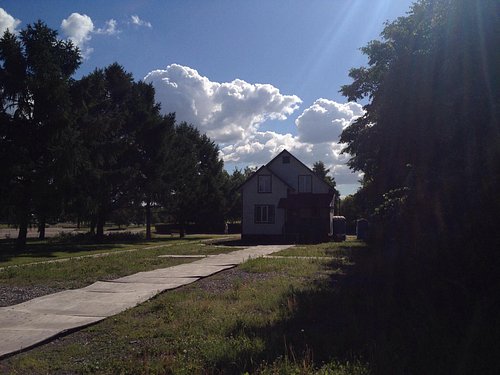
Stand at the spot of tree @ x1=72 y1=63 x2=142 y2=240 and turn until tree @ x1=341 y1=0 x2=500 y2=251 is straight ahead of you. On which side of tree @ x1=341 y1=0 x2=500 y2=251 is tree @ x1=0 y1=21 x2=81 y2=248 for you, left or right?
right

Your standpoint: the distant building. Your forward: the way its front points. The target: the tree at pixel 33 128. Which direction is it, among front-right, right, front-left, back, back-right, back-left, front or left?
front-right

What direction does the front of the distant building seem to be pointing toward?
toward the camera

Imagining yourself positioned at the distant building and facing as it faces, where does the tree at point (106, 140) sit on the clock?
The tree is roughly at 2 o'clock from the distant building.
